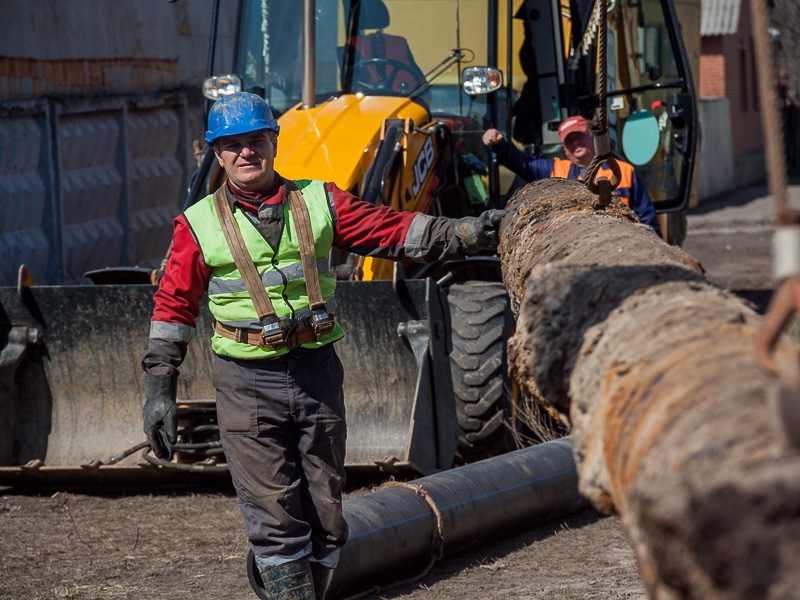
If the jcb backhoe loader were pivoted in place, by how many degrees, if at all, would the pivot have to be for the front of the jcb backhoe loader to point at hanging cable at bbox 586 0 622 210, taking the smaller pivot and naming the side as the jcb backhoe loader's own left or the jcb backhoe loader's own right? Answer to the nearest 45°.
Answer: approximately 45° to the jcb backhoe loader's own left

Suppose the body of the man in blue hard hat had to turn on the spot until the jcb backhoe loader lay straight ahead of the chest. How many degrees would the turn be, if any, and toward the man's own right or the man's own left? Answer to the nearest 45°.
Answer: approximately 180°

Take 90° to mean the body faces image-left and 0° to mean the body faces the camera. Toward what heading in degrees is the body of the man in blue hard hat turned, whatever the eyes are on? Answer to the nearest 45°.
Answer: approximately 0°

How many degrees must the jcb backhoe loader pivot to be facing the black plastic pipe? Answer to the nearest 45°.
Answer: approximately 45° to its left

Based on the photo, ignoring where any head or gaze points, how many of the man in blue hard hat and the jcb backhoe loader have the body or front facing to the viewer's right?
0

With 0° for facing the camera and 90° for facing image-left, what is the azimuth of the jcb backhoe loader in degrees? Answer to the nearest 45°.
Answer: approximately 45°

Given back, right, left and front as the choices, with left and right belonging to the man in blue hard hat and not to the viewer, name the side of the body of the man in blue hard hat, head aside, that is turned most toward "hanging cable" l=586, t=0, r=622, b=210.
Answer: left
